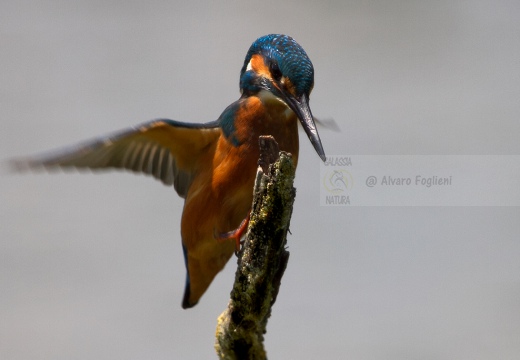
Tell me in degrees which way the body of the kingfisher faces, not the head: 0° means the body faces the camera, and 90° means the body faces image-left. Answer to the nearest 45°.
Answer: approximately 315°
